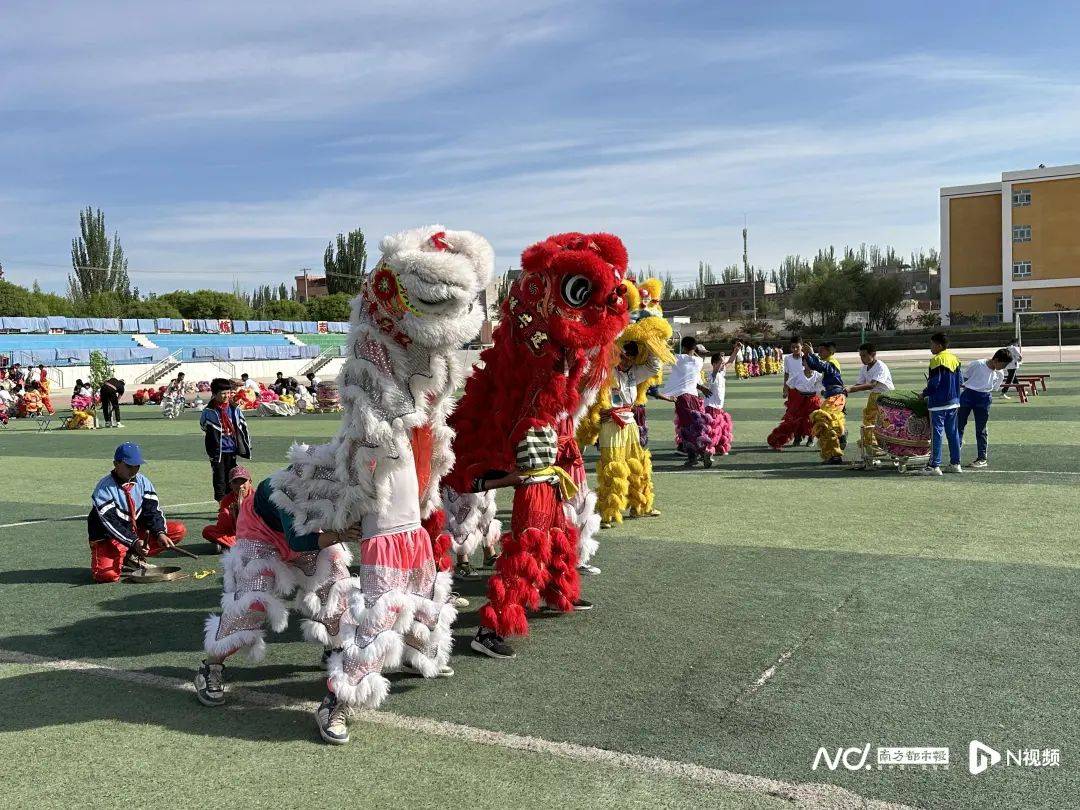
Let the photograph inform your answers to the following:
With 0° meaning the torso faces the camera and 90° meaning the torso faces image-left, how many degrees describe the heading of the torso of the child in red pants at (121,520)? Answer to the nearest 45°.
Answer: approximately 315°

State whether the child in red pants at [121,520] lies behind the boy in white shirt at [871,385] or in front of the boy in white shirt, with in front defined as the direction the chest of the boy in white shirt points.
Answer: in front

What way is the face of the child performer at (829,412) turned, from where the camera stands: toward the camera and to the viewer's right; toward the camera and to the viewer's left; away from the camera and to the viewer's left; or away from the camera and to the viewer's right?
toward the camera and to the viewer's left

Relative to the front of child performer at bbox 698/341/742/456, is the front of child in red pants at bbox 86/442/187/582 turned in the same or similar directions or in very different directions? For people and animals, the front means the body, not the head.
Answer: same or similar directions

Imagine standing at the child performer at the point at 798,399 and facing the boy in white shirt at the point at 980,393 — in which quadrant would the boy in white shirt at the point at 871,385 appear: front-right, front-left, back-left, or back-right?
front-right

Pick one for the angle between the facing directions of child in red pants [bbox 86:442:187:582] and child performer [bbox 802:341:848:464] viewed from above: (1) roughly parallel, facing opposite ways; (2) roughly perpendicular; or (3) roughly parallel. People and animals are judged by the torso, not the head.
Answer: roughly parallel, facing opposite ways

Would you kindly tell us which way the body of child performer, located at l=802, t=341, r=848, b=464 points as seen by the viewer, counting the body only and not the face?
to the viewer's left
